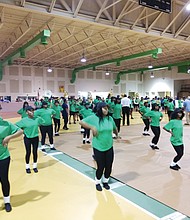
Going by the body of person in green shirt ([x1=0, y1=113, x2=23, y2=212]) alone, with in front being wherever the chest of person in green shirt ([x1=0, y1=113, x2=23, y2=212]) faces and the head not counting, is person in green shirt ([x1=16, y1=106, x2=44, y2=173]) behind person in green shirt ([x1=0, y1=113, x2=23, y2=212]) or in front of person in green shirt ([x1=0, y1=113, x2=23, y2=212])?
behind

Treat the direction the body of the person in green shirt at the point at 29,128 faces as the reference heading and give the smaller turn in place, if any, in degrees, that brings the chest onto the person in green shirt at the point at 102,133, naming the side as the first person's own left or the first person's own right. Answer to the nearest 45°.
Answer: approximately 45° to the first person's own left

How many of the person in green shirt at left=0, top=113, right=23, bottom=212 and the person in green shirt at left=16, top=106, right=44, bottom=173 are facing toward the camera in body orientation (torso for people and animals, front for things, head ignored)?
2

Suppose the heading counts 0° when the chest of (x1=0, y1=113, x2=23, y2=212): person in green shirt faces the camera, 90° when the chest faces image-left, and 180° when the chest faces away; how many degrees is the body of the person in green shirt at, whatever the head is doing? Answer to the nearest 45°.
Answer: approximately 0°

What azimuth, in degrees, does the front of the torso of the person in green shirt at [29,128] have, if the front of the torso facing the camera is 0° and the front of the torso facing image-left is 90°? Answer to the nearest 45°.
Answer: approximately 0°

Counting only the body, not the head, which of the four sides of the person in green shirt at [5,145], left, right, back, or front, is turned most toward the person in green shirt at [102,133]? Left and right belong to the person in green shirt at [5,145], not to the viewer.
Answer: left

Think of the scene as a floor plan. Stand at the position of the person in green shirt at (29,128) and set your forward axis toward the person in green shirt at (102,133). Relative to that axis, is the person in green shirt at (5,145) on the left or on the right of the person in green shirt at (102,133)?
right
